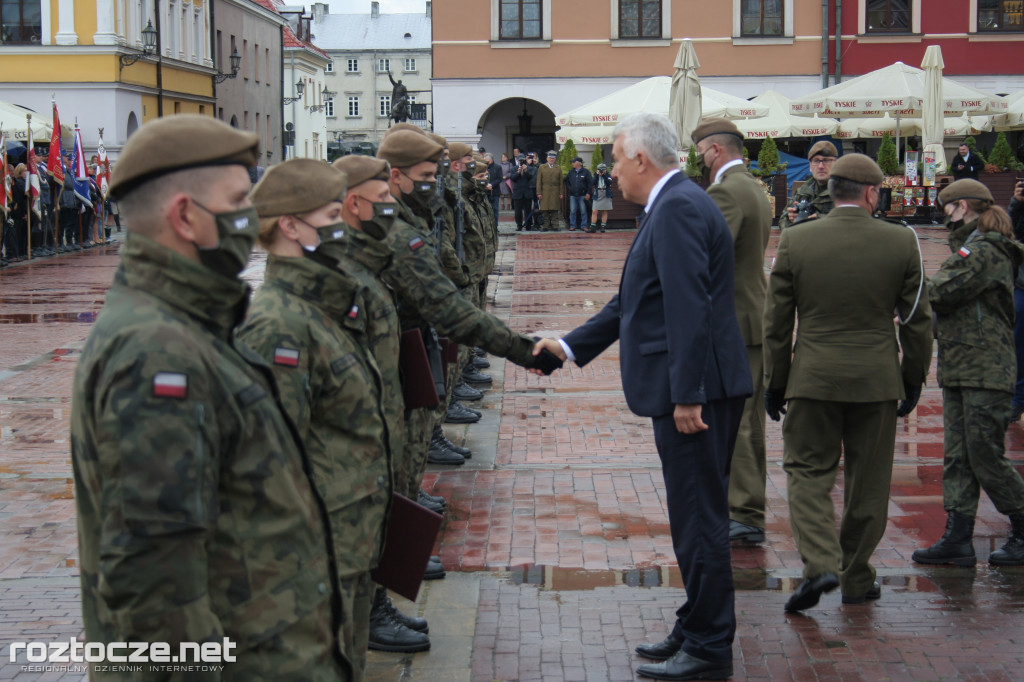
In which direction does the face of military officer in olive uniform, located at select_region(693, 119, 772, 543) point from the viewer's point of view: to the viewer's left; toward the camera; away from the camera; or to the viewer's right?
to the viewer's left

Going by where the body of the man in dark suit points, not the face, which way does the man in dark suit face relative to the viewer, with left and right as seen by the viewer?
facing to the left of the viewer

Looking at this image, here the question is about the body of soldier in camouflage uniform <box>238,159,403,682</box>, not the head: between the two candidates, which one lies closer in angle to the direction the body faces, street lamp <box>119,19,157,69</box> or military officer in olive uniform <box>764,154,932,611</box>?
the military officer in olive uniform

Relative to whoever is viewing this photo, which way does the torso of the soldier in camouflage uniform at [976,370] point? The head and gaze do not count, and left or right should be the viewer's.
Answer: facing to the left of the viewer

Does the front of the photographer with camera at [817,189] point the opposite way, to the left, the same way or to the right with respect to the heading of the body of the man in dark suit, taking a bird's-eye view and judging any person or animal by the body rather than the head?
to the left

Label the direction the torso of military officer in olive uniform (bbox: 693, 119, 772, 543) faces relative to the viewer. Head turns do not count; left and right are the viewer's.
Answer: facing to the left of the viewer

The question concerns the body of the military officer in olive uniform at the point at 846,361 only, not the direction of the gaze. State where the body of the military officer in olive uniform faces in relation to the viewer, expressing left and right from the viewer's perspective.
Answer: facing away from the viewer

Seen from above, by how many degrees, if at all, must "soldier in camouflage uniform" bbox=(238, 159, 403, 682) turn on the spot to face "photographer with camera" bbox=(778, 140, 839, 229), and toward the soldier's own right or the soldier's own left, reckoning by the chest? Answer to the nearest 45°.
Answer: approximately 45° to the soldier's own left

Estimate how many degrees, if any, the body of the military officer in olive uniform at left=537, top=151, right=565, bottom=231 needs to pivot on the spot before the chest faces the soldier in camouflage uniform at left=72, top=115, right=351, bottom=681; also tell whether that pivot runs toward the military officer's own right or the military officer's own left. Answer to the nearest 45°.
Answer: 0° — they already face them

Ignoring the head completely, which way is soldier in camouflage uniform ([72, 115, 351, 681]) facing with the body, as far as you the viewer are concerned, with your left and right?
facing to the right of the viewer

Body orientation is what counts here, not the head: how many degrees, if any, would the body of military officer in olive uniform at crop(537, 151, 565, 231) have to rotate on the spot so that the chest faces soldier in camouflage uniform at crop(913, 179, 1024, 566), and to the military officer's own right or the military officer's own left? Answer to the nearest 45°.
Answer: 0° — they already face them

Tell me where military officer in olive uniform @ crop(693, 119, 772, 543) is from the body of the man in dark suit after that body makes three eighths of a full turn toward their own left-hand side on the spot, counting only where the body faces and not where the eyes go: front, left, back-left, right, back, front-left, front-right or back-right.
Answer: back-left

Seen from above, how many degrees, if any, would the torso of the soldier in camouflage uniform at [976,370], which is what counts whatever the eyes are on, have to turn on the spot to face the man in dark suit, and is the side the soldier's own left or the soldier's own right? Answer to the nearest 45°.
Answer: approximately 45° to the soldier's own left

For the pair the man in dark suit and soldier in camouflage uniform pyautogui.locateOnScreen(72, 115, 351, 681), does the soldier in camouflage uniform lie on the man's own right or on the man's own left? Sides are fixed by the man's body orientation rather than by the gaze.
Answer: on the man's own left
